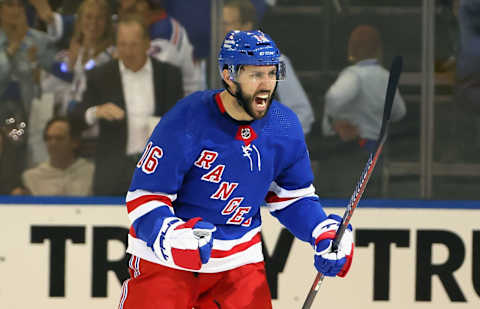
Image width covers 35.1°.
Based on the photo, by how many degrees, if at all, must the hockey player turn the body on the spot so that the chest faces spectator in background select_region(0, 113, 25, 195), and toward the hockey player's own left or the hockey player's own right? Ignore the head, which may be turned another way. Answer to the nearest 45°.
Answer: approximately 180°

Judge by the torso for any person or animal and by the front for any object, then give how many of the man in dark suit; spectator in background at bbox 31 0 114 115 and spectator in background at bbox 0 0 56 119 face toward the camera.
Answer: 3

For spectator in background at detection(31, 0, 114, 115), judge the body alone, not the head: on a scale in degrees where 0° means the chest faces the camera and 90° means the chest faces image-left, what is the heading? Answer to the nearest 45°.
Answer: approximately 0°

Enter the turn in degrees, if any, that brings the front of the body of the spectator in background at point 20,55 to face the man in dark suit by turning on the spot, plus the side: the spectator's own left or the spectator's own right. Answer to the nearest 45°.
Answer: approximately 90° to the spectator's own left

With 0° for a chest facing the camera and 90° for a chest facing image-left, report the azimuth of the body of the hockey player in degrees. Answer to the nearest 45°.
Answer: approximately 315°

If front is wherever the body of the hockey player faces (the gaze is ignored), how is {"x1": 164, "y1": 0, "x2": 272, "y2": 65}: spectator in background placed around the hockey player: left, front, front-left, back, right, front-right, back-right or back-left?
back-left

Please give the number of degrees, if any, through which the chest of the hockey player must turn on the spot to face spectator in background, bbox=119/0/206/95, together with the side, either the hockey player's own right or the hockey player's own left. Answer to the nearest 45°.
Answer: approximately 135° to the hockey player's own left

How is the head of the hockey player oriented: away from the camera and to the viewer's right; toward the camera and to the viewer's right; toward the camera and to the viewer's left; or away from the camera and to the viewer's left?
toward the camera and to the viewer's right

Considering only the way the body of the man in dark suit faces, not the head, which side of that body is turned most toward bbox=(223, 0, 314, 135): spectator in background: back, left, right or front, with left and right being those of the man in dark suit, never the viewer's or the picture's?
left

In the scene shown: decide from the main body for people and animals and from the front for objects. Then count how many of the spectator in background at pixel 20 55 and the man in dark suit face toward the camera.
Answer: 2

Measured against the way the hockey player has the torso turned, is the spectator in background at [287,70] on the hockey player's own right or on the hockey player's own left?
on the hockey player's own left

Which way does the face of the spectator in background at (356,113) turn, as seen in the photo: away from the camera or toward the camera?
away from the camera
